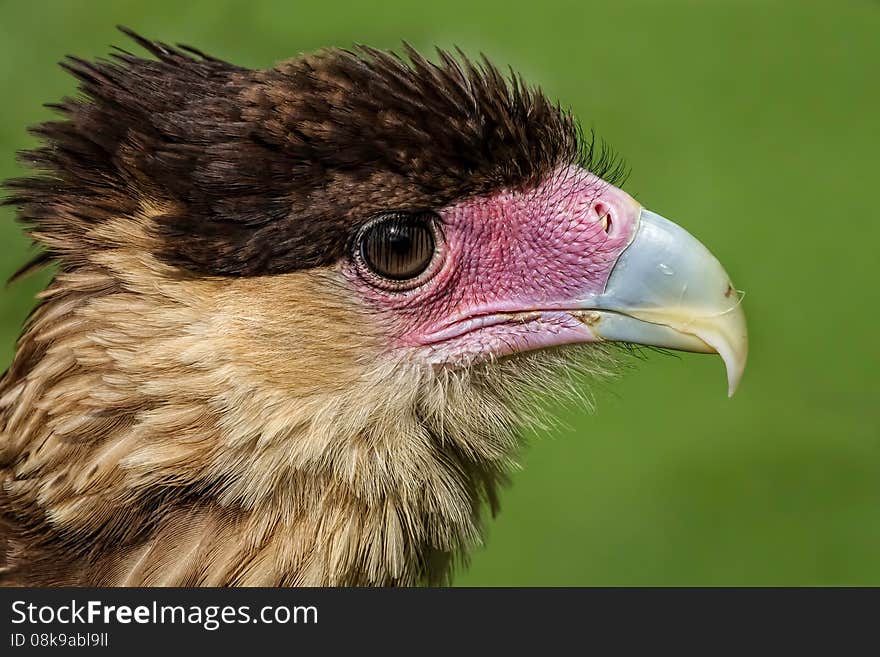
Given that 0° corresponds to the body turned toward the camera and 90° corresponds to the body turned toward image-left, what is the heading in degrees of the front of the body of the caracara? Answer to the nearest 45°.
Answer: approximately 270°
